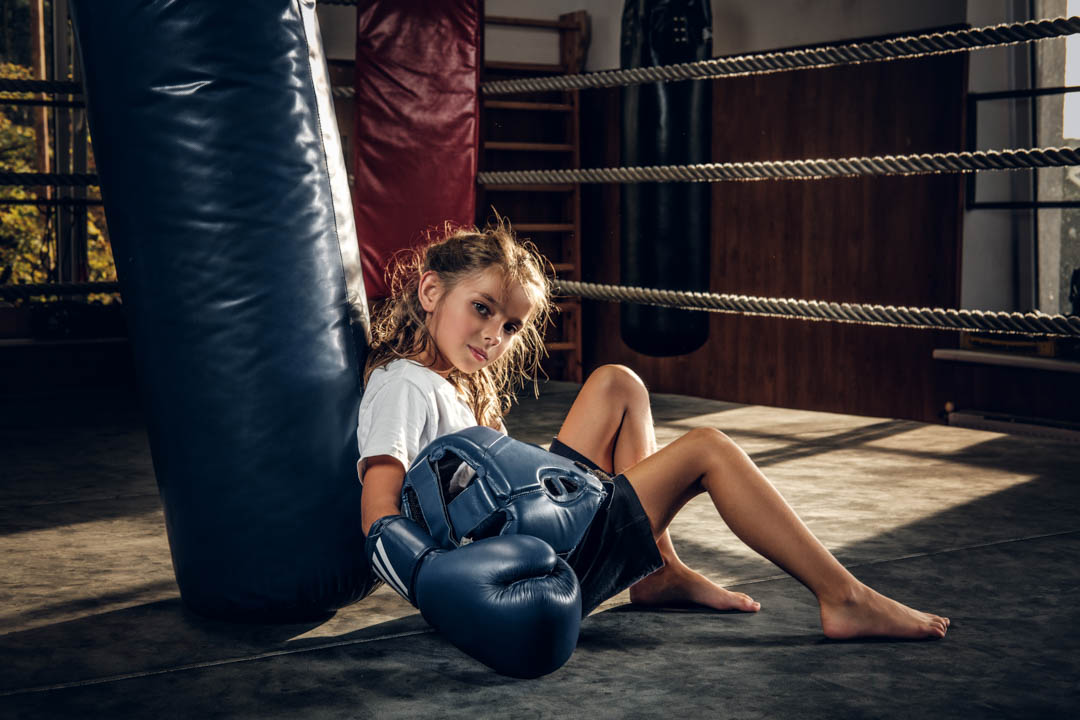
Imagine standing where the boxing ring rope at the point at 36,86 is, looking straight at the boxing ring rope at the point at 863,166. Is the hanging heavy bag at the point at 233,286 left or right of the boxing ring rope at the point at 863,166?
right

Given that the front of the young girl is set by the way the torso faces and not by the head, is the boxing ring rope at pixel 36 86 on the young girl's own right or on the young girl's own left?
on the young girl's own left

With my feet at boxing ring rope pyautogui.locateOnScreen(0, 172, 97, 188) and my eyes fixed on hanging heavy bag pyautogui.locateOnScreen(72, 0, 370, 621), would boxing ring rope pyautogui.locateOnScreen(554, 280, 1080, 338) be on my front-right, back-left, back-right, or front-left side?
front-left

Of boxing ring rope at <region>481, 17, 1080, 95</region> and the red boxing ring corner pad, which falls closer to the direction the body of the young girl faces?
the boxing ring rope

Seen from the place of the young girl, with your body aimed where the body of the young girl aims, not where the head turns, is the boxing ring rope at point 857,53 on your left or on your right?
on your left

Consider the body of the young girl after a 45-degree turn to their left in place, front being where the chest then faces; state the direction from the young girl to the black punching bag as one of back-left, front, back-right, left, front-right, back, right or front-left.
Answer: front-left

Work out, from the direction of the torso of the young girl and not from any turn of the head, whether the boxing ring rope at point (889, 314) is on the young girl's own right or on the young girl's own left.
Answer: on the young girl's own left

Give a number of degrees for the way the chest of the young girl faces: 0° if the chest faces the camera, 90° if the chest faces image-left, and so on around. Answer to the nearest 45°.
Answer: approximately 270°
